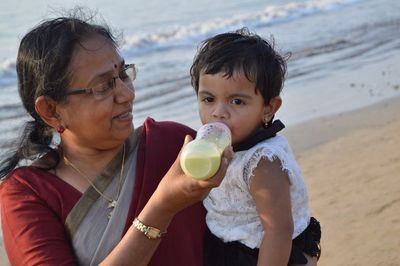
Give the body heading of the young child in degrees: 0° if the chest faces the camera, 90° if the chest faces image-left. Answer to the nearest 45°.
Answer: approximately 45°

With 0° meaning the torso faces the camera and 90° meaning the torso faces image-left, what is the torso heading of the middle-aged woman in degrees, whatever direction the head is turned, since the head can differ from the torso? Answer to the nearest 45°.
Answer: approximately 315°

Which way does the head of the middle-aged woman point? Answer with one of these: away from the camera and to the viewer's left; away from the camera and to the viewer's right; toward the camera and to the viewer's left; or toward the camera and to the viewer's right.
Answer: toward the camera and to the viewer's right
